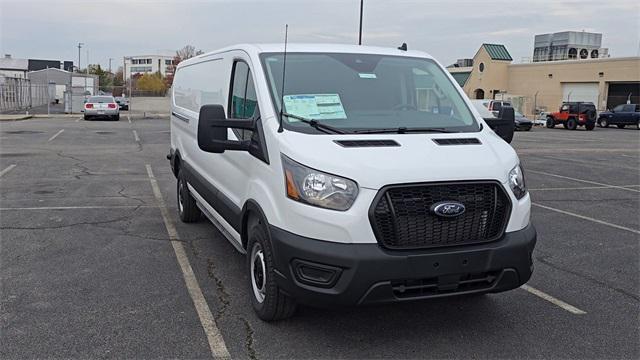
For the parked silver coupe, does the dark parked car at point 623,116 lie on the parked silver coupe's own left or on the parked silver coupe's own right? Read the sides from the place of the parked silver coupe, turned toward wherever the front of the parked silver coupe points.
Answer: on the parked silver coupe's own right

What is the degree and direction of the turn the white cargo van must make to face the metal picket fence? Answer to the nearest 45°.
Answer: approximately 180°

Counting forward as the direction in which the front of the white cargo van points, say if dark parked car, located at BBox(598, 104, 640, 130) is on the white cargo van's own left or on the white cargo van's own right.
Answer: on the white cargo van's own left

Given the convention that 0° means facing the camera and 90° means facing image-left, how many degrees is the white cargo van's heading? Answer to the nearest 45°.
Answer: approximately 315°

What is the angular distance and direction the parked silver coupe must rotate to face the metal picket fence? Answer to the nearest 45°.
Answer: approximately 45° to its left

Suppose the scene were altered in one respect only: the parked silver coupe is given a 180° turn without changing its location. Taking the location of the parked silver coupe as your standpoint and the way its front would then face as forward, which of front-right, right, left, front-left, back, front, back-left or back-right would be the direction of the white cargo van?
front

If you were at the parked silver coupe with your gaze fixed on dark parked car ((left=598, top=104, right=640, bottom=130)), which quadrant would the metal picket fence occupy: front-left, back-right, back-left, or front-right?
back-left

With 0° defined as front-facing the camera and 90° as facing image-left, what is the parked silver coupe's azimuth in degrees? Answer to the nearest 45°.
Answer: approximately 180°
